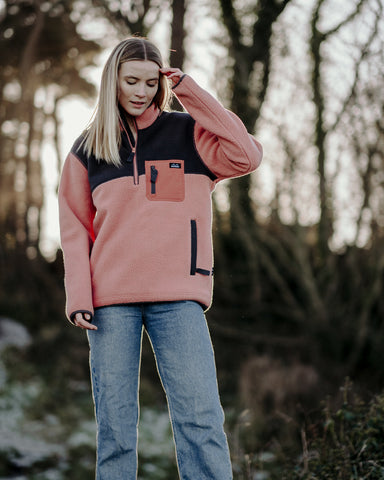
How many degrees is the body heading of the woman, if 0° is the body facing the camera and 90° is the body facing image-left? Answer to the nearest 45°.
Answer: approximately 0°
